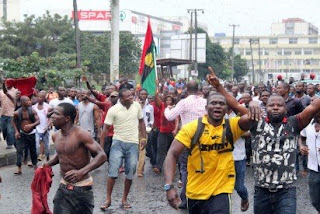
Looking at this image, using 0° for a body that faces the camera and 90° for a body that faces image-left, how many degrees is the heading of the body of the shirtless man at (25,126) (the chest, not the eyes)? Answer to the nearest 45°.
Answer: approximately 0°

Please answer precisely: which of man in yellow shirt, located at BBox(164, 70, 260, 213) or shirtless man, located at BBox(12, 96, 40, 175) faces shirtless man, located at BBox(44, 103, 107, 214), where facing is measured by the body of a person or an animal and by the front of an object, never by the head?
shirtless man, located at BBox(12, 96, 40, 175)

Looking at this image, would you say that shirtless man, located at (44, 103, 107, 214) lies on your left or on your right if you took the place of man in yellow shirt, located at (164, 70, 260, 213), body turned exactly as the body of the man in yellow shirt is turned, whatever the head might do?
on your right

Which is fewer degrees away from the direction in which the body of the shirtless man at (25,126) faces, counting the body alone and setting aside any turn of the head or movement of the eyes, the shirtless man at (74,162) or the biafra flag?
the shirtless man

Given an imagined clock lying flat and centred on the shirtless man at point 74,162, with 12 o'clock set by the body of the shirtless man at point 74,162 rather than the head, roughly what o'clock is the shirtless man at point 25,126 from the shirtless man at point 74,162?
the shirtless man at point 25,126 is roughly at 4 o'clock from the shirtless man at point 74,162.

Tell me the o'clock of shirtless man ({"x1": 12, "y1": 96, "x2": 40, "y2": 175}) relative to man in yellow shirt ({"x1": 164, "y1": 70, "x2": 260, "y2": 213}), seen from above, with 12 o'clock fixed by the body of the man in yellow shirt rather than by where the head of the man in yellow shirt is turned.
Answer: The shirtless man is roughly at 5 o'clock from the man in yellow shirt.

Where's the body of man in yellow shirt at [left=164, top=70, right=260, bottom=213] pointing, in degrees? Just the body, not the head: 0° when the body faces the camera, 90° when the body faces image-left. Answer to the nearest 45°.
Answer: approximately 0°

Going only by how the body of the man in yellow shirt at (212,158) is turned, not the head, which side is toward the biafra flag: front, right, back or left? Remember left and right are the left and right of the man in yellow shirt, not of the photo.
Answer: back
